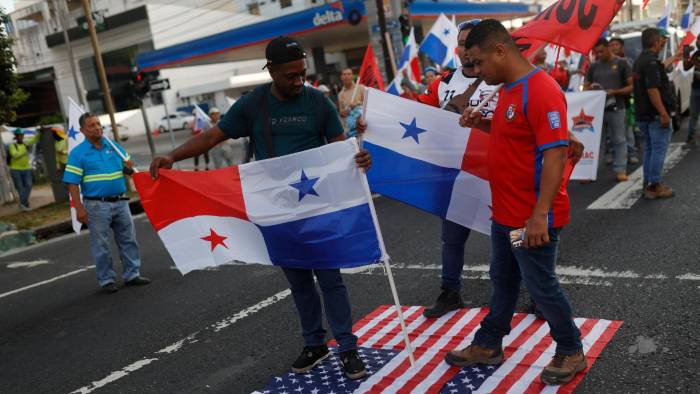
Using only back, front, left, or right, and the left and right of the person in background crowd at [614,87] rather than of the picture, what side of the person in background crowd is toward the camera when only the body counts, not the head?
front

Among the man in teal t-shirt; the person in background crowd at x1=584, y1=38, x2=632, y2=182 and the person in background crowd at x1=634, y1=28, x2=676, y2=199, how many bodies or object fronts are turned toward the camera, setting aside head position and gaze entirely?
2

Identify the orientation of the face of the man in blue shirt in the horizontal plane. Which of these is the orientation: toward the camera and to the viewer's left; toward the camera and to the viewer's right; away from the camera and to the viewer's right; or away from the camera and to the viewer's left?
toward the camera and to the viewer's right

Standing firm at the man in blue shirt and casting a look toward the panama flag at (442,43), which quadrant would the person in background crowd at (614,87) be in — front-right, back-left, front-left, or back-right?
front-right

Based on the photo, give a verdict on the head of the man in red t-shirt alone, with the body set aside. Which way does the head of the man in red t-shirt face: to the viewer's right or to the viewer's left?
to the viewer's left

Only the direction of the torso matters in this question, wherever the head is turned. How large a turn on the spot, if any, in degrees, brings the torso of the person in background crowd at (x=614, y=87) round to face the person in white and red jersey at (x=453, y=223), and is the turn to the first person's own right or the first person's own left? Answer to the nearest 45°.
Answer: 0° — they already face them
